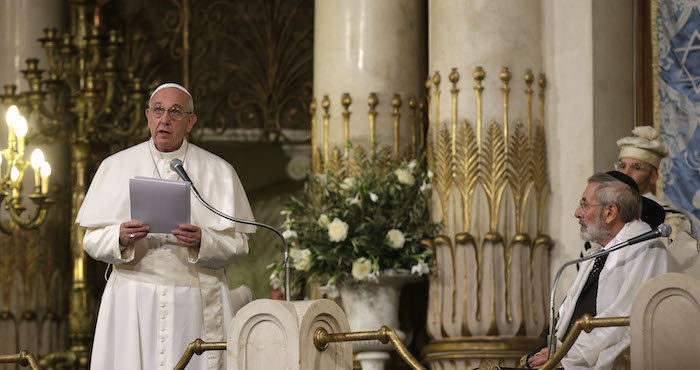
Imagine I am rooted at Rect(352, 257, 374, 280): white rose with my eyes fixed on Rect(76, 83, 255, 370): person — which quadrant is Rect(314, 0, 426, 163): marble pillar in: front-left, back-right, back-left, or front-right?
back-right

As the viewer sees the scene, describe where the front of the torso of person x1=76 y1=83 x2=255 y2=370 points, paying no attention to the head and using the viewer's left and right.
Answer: facing the viewer

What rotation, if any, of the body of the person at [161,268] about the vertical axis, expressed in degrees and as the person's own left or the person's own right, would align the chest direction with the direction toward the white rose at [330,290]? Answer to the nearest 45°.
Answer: approximately 135° to the person's own left

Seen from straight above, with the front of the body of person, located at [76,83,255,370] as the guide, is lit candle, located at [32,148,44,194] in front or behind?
behind

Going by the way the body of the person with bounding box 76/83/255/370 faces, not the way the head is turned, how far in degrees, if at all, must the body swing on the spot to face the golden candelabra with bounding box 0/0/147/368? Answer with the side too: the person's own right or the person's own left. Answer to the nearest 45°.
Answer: approximately 180°
